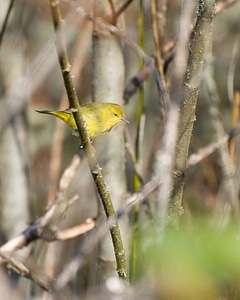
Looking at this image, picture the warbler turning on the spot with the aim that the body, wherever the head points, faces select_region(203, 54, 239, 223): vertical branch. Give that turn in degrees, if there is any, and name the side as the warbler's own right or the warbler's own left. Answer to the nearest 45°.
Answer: approximately 45° to the warbler's own left

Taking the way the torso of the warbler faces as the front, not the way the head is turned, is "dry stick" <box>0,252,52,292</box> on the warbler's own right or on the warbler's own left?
on the warbler's own right

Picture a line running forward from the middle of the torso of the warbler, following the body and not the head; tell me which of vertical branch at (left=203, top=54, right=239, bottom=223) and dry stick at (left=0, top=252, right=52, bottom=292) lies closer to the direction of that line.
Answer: the vertical branch

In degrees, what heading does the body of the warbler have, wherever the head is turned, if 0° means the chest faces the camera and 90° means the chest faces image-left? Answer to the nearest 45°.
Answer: approximately 270°
